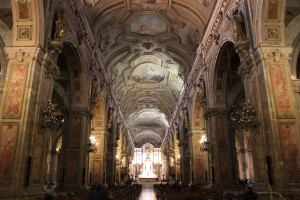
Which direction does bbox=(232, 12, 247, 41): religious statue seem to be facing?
to the viewer's left

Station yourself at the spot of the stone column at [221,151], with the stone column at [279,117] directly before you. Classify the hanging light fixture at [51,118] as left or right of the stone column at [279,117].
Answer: right

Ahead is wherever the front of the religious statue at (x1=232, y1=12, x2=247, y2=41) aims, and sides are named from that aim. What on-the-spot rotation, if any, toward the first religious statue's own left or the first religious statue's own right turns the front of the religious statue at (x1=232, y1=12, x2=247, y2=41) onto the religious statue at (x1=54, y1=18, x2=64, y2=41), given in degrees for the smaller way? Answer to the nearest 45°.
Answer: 0° — it already faces it

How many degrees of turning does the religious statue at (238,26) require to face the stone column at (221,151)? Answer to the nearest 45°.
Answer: approximately 90° to its right

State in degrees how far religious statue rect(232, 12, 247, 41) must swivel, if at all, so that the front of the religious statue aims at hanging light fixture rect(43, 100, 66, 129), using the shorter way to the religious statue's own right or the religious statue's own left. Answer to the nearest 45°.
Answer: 0° — it already faces it

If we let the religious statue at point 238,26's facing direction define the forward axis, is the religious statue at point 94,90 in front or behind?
in front
